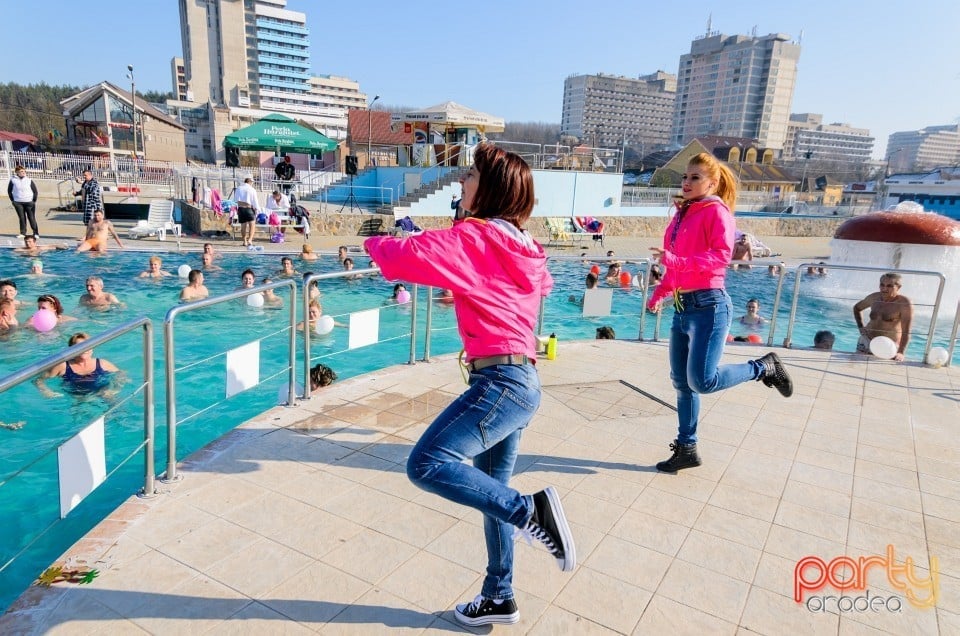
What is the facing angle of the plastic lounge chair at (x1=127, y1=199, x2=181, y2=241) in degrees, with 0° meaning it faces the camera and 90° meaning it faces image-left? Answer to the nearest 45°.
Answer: approximately 45°

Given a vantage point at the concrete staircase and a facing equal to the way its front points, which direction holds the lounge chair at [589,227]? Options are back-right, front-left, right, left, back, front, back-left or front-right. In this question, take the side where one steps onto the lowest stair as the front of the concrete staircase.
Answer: back-left

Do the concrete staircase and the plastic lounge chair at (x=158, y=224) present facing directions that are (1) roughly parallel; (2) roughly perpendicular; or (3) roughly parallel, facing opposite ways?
roughly parallel

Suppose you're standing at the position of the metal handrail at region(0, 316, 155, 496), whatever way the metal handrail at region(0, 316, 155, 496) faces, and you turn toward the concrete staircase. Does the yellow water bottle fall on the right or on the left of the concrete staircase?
right

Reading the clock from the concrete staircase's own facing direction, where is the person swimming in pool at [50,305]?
The person swimming in pool is roughly at 11 o'clock from the concrete staircase.

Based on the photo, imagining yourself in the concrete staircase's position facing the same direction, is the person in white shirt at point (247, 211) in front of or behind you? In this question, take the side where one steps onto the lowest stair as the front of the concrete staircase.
in front

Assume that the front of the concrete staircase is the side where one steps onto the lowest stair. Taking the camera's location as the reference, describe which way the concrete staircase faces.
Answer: facing the viewer and to the left of the viewer

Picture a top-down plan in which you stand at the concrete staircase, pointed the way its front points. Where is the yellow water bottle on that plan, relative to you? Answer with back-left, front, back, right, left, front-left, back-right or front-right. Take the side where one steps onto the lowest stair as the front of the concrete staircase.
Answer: front-left

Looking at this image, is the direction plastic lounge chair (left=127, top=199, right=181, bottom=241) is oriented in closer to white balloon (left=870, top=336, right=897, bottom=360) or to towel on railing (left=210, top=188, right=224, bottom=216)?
the white balloon

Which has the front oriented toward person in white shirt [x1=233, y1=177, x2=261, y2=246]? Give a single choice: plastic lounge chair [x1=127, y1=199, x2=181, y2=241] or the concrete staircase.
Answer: the concrete staircase

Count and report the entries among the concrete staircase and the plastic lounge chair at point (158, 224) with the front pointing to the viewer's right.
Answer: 0

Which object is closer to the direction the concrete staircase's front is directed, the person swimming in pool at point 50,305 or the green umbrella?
the person swimming in pool

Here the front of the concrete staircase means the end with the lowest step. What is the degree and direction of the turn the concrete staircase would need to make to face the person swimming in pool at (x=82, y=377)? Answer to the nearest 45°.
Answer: approximately 45° to its left

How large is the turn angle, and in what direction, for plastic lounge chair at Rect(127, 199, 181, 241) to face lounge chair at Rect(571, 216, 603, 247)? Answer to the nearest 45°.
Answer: approximately 135° to its left
